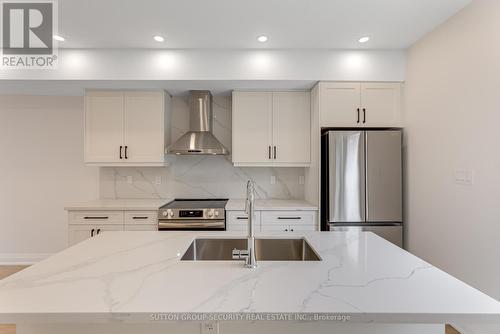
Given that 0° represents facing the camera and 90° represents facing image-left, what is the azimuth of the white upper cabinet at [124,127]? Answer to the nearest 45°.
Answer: approximately 0°

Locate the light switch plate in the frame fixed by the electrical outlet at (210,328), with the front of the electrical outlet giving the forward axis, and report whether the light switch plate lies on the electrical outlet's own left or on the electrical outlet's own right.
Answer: on the electrical outlet's own left

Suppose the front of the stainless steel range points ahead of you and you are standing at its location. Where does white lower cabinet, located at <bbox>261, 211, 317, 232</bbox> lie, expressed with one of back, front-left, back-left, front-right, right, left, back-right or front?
left

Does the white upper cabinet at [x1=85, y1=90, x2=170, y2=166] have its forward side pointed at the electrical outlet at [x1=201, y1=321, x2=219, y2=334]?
yes

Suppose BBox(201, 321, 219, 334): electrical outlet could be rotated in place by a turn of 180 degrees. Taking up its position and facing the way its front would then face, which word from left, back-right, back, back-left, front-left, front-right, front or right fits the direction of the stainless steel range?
front

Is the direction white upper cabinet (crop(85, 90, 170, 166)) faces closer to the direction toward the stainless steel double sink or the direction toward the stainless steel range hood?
the stainless steel double sink

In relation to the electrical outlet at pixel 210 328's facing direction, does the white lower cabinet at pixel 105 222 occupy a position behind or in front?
behind

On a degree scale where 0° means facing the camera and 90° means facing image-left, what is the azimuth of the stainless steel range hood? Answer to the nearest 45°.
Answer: approximately 0°

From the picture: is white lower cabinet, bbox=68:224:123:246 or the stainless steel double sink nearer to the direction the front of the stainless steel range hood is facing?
the stainless steel double sink

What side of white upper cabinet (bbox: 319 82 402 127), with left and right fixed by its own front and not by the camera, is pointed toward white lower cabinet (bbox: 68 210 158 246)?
right

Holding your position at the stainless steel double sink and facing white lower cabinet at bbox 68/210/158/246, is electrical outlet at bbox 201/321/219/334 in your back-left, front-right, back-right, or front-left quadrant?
back-left
